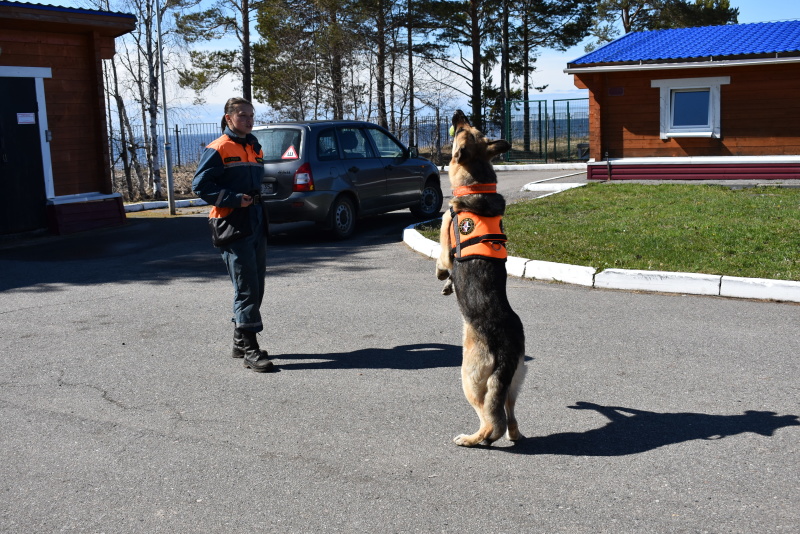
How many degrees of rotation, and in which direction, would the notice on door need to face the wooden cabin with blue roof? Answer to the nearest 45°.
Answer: approximately 90° to its left

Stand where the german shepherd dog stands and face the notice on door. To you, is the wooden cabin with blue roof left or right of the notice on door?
right

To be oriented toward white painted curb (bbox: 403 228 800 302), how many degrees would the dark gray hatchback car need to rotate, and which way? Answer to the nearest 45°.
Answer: approximately 90° to its right

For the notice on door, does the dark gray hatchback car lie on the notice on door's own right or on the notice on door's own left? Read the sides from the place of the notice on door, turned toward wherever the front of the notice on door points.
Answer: on the notice on door's own left

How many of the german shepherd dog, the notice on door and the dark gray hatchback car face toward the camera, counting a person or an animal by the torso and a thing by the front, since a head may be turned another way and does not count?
1

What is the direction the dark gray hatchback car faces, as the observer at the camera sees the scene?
facing away from the viewer and to the right of the viewer

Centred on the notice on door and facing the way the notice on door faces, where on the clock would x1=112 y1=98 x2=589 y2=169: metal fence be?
The metal fence is roughly at 8 o'clock from the notice on door.

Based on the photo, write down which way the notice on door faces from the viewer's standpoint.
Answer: facing the viewer

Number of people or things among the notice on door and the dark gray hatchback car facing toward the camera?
1

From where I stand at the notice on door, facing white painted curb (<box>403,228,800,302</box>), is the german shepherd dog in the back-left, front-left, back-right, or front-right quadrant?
front-right

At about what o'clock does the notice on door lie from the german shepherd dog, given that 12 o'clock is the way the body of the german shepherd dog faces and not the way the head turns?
The notice on door is roughly at 12 o'clock from the german shepherd dog.

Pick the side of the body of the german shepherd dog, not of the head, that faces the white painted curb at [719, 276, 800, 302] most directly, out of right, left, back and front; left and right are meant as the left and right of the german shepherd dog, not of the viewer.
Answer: right

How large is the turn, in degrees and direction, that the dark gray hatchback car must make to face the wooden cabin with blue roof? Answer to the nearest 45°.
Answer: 0° — it already faces it

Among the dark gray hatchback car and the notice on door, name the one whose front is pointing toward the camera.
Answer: the notice on door

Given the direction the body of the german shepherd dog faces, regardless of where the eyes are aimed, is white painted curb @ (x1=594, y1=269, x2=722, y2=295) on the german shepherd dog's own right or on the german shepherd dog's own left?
on the german shepherd dog's own right

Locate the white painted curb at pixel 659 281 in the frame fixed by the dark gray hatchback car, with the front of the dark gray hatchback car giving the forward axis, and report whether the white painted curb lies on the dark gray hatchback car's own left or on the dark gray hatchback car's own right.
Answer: on the dark gray hatchback car's own right

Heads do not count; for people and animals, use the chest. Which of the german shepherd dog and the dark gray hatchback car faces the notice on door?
the german shepherd dog

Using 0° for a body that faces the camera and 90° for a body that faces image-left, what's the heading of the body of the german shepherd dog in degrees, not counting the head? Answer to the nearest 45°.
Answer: approximately 135°
